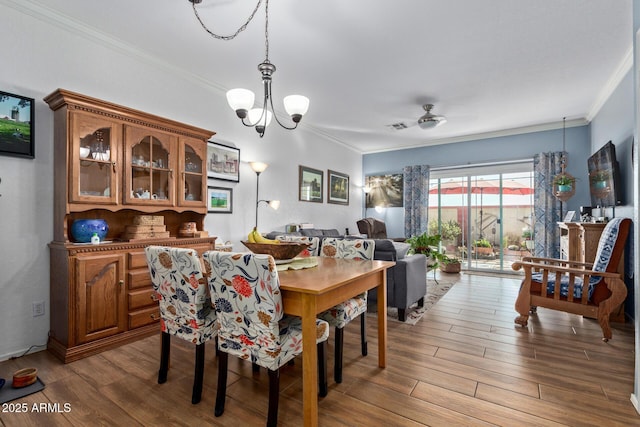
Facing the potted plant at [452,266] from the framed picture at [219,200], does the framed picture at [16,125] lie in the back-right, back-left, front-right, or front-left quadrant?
back-right

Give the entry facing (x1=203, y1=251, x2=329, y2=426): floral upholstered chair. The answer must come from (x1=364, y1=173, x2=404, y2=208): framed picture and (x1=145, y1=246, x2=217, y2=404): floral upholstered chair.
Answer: the framed picture

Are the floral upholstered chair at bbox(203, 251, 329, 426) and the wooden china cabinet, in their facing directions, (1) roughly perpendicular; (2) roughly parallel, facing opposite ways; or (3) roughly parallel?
roughly perpendicular

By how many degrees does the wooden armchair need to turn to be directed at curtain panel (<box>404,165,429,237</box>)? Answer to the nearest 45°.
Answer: approximately 45° to its right

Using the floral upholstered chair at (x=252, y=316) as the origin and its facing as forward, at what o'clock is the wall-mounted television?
The wall-mounted television is roughly at 1 o'clock from the floral upholstered chair.

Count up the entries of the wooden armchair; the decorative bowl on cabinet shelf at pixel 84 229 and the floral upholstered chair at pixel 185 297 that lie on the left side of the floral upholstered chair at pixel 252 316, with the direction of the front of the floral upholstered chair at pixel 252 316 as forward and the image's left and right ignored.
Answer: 2

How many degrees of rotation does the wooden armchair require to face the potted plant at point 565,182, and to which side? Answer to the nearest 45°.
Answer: approximately 90° to its right

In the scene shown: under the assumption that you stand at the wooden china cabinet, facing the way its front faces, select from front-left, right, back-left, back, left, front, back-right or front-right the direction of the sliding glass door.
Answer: front-left

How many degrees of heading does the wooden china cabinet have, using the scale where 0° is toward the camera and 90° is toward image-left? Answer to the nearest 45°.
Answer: approximately 315°

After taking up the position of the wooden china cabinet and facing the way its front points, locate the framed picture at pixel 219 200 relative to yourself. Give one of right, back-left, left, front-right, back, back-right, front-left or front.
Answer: left

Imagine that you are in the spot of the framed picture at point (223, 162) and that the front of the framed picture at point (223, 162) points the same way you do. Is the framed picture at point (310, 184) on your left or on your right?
on your left

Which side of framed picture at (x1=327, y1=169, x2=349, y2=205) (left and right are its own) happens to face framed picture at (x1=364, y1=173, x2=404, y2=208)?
left
